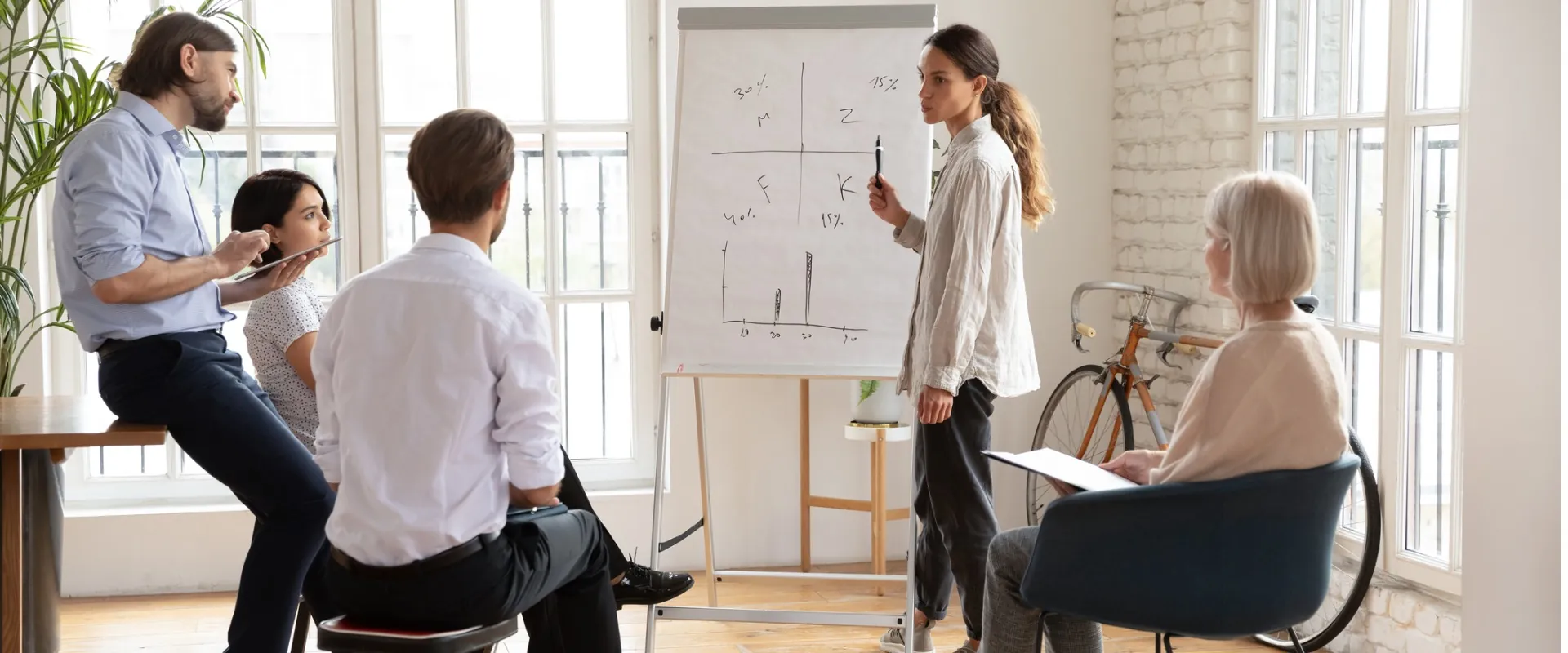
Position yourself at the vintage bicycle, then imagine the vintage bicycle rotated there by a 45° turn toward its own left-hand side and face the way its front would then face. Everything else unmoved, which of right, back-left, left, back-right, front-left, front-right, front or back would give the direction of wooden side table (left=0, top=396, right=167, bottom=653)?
front-left

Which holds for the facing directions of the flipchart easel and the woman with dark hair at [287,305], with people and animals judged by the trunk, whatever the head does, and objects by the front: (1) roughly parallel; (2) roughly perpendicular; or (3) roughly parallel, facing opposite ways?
roughly perpendicular

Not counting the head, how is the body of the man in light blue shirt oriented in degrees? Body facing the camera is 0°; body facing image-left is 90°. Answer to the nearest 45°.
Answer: approximately 270°

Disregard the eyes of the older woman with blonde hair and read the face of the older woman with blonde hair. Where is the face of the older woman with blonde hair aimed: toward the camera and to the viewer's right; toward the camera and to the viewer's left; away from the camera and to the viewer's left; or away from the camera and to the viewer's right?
away from the camera and to the viewer's left

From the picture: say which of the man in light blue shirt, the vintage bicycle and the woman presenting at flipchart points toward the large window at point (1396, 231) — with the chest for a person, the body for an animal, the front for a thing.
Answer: the man in light blue shirt

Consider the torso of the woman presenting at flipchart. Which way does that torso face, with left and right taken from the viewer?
facing to the left of the viewer

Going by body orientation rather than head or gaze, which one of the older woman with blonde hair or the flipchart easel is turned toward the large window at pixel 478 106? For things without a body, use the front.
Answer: the older woman with blonde hair

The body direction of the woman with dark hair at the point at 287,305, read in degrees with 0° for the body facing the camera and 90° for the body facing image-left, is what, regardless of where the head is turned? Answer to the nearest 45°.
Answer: approximately 270°

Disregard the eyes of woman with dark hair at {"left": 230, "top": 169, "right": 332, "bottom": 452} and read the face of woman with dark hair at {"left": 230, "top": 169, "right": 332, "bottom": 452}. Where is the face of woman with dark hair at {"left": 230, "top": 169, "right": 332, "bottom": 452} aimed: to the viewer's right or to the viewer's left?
to the viewer's right
